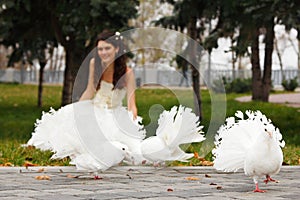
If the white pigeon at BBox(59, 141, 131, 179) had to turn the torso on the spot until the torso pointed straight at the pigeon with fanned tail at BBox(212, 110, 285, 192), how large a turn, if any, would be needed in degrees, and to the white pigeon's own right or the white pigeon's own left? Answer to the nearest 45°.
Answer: approximately 45° to the white pigeon's own right

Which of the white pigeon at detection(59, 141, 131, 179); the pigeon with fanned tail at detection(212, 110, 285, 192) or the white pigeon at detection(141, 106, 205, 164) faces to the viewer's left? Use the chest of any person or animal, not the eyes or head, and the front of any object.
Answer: the white pigeon at detection(141, 106, 205, 164)

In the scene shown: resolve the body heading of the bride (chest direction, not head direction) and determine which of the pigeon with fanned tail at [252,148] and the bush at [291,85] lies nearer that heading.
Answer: the pigeon with fanned tail

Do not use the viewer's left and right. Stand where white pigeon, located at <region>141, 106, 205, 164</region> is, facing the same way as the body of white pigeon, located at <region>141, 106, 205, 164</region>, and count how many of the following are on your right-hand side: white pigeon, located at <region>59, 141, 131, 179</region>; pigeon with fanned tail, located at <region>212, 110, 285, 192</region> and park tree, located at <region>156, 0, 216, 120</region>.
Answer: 1

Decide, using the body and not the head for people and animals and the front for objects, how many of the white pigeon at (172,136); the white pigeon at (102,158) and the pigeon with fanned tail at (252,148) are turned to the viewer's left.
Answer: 1

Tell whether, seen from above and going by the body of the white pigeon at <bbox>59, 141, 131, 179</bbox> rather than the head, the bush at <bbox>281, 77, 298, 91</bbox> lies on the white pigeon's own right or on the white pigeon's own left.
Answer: on the white pigeon's own left

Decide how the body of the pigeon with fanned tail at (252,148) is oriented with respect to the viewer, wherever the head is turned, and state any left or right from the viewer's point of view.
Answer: facing the viewer and to the right of the viewer

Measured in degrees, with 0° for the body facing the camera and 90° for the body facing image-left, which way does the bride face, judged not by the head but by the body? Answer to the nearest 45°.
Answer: approximately 45°

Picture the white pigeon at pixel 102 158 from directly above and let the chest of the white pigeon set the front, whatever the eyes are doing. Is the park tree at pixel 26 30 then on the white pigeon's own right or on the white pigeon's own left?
on the white pigeon's own left

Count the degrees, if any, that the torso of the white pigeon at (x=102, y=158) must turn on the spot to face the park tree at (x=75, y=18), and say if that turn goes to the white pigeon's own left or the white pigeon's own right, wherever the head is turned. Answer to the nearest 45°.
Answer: approximately 90° to the white pigeon's own left

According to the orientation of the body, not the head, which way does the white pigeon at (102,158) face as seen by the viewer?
to the viewer's right

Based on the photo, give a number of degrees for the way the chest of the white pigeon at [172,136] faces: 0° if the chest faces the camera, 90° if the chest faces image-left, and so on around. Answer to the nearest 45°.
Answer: approximately 90°
